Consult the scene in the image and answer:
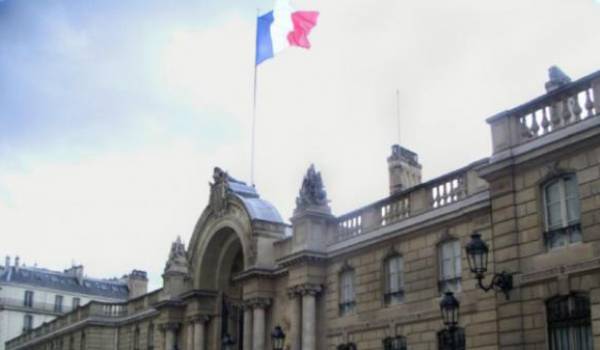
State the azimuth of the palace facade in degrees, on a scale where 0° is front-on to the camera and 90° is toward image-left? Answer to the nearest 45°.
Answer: approximately 45°
